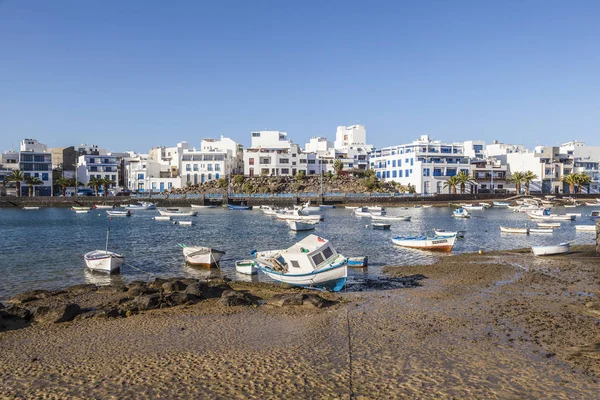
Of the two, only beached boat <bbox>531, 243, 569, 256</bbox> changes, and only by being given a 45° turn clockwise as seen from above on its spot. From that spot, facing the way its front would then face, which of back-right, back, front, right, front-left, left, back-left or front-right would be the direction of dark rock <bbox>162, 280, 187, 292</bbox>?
right

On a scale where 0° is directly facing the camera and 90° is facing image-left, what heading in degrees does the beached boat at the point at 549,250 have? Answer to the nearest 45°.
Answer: approximately 270°

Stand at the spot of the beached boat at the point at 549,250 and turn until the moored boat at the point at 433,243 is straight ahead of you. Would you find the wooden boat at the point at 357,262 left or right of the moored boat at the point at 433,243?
left
